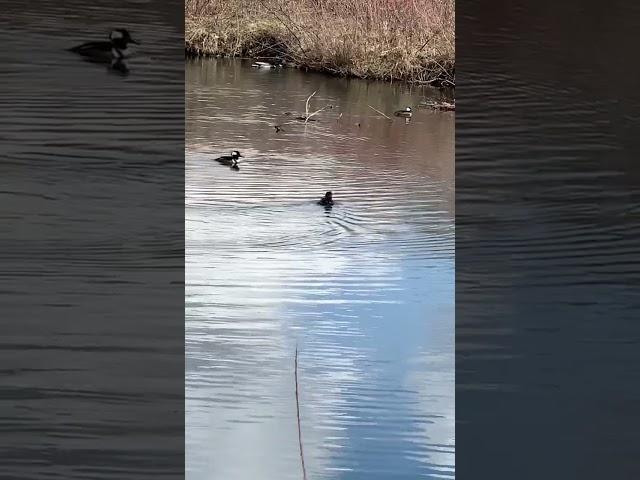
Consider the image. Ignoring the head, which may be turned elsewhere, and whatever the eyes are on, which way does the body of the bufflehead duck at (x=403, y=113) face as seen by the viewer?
to the viewer's right
